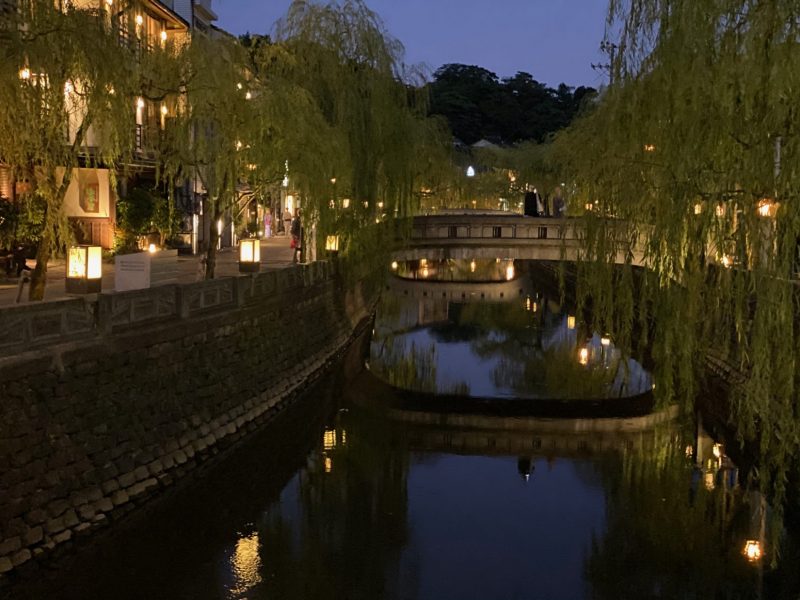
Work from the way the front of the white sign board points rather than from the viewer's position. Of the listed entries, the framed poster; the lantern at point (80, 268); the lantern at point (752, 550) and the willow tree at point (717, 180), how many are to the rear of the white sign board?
1

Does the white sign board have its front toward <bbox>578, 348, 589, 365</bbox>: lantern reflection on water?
no

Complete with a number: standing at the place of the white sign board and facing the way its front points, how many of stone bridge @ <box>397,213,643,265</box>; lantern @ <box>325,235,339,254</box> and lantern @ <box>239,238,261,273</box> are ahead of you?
0

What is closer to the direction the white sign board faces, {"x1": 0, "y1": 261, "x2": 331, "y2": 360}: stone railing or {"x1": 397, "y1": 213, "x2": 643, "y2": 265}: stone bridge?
the stone railing

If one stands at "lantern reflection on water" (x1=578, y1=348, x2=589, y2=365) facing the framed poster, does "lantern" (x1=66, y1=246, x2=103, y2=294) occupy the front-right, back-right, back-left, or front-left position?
front-left

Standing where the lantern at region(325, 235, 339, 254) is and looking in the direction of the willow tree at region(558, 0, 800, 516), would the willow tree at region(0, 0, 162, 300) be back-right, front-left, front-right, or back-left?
front-right

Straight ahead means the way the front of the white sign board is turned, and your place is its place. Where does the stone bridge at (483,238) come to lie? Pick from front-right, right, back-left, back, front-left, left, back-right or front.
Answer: back-left

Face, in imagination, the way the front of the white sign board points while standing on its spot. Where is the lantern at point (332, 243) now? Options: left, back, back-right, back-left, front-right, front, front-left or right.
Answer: back-left

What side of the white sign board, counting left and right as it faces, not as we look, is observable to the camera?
front

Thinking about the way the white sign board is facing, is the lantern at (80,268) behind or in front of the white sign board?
in front

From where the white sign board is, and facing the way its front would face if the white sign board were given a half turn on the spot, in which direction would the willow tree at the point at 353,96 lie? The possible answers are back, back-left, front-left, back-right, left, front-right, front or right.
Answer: front-right

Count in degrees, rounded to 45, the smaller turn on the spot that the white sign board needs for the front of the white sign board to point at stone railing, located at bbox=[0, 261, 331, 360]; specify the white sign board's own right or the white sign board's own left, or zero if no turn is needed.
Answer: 0° — it already faces it

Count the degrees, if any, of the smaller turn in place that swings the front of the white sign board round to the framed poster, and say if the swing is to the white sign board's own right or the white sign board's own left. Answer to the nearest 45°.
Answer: approximately 180°

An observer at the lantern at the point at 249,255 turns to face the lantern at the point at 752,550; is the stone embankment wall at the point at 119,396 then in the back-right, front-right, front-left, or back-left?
front-right

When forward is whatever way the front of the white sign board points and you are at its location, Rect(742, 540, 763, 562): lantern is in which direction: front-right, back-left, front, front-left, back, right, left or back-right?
front-left

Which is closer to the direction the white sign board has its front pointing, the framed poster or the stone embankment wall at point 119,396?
the stone embankment wall
